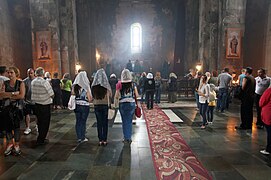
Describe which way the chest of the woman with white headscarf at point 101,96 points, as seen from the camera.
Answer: away from the camera

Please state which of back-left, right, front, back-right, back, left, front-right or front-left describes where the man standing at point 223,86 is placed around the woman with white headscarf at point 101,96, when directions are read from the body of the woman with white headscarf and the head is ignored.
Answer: front-right

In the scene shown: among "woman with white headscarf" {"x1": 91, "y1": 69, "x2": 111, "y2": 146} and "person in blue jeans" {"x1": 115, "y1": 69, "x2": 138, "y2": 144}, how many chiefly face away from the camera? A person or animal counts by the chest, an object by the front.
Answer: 2

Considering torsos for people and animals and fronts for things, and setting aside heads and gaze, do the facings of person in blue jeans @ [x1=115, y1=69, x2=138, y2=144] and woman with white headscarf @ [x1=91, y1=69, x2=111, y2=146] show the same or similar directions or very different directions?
same or similar directions

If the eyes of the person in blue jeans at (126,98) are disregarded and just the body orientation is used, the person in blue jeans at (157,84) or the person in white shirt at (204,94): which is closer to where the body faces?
the person in blue jeans

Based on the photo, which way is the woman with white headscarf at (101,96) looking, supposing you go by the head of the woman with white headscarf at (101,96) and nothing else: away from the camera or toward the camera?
away from the camera

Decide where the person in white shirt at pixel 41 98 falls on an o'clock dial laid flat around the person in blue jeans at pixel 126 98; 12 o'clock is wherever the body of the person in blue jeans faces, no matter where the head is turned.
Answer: The person in white shirt is roughly at 9 o'clock from the person in blue jeans.

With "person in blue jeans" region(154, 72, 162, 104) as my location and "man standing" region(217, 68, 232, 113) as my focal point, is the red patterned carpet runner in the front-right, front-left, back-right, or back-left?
front-right

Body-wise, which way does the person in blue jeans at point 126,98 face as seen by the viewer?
away from the camera

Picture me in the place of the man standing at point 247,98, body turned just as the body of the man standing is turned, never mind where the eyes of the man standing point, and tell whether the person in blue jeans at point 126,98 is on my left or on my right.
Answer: on my left

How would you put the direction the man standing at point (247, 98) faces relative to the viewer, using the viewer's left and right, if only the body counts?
facing away from the viewer and to the left of the viewer

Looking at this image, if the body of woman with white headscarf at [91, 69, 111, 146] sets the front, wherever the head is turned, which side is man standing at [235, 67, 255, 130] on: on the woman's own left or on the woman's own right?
on the woman's own right

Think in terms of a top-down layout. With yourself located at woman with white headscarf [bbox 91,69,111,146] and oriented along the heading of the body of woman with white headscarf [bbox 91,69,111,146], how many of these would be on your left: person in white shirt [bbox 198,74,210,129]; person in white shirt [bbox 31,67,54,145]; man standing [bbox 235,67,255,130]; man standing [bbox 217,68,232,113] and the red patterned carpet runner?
1
